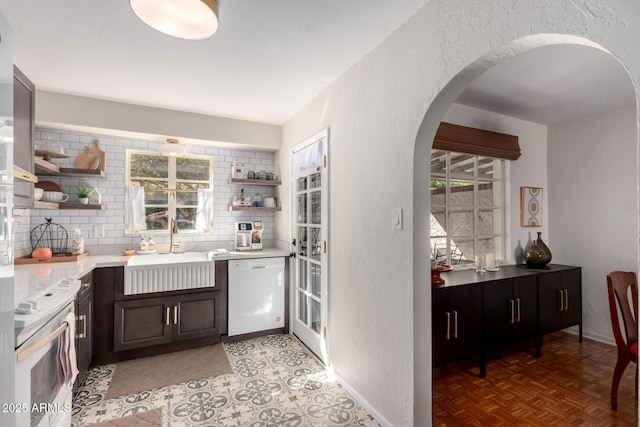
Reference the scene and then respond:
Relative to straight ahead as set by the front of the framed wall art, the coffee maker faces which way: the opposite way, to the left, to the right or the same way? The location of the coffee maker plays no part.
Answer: the same way

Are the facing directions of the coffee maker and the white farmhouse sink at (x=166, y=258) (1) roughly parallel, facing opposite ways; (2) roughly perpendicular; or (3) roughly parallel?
roughly parallel

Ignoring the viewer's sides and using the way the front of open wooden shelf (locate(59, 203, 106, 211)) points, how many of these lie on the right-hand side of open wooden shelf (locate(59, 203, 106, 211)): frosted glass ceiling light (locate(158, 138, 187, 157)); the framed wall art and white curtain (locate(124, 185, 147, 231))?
0

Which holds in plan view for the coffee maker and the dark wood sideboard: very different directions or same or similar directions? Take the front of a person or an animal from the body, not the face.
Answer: same or similar directions

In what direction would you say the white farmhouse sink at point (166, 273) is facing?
toward the camera

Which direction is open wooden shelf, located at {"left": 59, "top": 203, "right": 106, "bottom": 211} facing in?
toward the camera

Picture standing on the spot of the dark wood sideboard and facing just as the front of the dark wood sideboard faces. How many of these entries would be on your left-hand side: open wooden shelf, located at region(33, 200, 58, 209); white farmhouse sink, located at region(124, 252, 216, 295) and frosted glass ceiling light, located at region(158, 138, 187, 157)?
0

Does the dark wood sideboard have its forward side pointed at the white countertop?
no

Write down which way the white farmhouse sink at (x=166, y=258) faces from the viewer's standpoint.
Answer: facing the viewer

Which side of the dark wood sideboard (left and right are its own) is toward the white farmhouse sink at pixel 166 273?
right

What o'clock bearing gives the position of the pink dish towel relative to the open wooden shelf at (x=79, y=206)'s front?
The pink dish towel is roughly at 12 o'clock from the open wooden shelf.

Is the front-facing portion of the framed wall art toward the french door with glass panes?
no

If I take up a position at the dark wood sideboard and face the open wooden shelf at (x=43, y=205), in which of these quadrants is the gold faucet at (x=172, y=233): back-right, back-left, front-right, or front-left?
front-right

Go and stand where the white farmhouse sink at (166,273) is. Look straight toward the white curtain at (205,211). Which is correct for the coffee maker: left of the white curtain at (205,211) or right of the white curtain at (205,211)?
right

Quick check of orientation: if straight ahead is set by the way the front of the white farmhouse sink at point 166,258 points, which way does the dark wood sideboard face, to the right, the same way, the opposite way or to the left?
the same way

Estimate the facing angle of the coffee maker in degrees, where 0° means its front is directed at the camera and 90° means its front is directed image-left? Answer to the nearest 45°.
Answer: approximately 0°

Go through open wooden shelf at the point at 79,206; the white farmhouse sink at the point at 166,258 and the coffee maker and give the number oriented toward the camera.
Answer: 3
